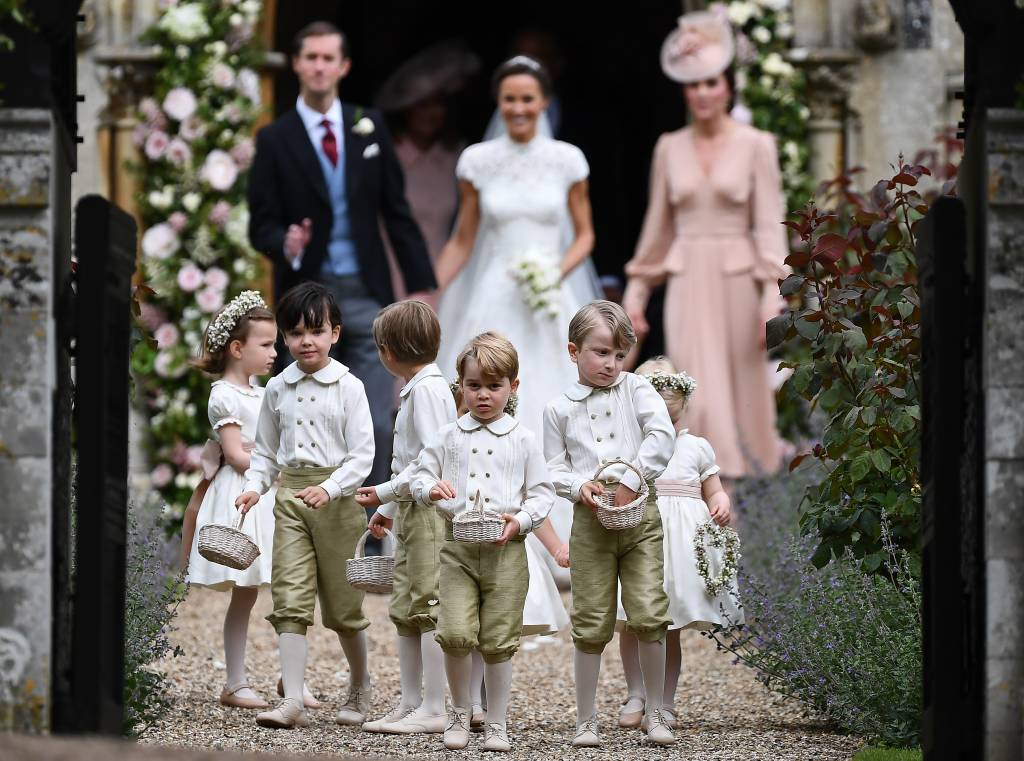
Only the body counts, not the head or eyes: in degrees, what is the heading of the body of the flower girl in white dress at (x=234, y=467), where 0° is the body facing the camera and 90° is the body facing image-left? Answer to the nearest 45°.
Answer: approximately 270°

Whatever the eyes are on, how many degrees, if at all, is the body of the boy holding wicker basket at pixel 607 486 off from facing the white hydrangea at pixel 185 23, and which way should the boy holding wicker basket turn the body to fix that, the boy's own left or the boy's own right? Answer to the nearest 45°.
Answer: approximately 135° to the boy's own right

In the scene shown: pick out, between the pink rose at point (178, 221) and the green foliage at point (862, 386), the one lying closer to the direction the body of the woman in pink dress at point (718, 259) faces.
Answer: the green foliage

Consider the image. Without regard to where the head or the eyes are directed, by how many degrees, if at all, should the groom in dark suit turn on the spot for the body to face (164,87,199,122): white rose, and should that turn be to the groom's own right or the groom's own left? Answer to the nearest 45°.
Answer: approximately 135° to the groom's own right

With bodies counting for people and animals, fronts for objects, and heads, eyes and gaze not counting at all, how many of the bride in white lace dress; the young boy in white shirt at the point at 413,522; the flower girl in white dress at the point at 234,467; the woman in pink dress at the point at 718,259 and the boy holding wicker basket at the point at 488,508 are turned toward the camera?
3

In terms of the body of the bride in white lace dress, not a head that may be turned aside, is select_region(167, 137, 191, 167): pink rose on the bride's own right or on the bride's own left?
on the bride's own right

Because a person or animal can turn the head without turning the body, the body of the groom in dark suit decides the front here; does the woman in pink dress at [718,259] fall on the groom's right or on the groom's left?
on the groom's left

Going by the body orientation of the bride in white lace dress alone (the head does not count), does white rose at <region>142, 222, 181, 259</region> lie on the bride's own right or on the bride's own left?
on the bride's own right

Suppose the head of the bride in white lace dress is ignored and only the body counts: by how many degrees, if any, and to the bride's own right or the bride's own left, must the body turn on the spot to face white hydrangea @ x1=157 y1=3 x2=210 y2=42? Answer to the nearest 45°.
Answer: approximately 135° to the bride's own right
